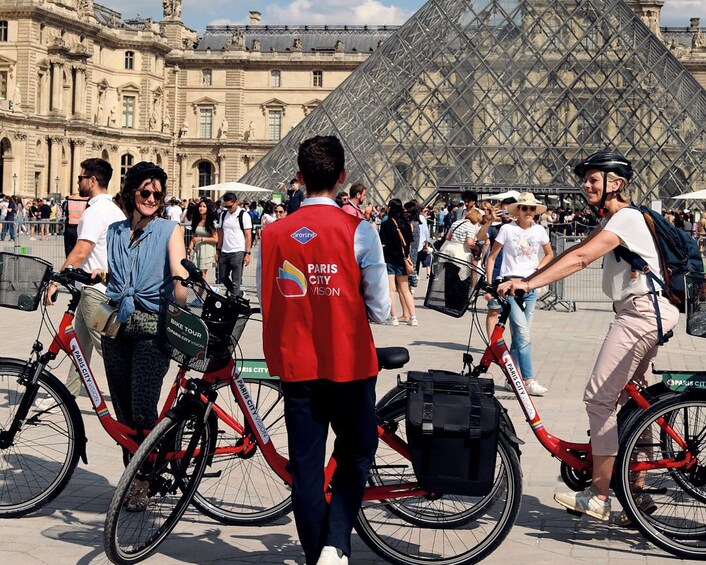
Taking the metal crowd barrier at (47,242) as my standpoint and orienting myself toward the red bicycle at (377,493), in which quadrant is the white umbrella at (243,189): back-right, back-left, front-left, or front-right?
back-left

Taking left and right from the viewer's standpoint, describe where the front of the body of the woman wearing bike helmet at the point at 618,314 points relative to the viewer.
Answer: facing to the left of the viewer

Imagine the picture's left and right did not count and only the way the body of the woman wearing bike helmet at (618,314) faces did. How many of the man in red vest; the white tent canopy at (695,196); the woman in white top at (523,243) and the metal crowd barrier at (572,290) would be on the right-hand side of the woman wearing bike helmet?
3

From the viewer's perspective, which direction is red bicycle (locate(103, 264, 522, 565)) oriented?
to the viewer's left

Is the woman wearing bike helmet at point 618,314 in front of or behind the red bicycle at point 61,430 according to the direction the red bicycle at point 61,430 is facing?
behind

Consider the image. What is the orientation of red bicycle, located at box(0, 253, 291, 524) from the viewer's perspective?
to the viewer's left

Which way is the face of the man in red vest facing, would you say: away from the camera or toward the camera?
away from the camera
